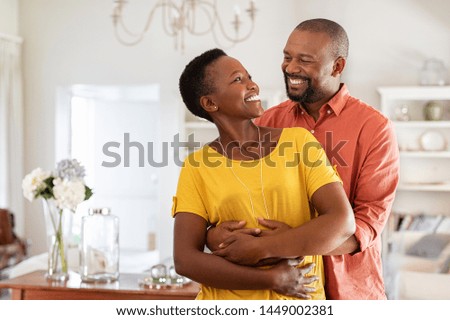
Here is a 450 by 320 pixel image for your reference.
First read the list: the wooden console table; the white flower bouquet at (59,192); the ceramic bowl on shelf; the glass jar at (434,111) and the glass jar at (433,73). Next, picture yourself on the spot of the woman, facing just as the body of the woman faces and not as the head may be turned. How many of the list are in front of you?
0

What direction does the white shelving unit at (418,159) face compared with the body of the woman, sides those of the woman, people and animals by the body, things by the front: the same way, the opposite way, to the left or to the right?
the same way

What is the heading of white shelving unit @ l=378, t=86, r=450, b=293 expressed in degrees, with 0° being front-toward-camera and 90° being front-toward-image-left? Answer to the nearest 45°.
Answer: approximately 0°

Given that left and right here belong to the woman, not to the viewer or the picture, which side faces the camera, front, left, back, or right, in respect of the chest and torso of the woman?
front

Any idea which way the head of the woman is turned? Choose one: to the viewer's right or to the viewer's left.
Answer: to the viewer's right

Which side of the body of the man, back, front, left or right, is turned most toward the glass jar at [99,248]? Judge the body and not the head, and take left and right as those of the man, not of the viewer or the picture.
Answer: right

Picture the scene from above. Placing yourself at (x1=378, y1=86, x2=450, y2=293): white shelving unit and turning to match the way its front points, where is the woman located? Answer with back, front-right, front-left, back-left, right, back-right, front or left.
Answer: front

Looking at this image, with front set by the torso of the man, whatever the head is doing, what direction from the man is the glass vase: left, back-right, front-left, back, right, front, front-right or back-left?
right

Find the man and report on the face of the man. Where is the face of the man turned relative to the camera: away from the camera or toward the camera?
toward the camera

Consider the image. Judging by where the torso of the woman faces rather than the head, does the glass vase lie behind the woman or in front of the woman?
behind

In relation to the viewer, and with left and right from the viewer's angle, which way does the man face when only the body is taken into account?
facing the viewer and to the left of the viewer

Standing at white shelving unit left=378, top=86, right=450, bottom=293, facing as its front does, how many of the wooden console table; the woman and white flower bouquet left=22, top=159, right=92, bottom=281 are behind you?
0

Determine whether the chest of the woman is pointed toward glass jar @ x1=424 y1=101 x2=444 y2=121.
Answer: no

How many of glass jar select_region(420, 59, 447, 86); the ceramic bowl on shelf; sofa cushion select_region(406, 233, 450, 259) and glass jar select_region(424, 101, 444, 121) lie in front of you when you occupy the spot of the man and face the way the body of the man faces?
0
